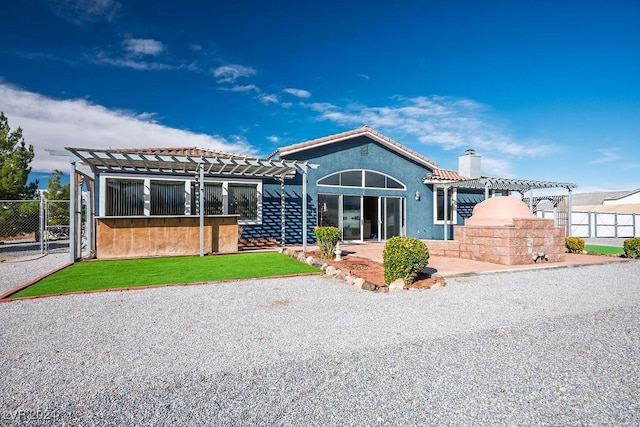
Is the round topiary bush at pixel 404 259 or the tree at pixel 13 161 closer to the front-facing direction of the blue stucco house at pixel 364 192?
the round topiary bush

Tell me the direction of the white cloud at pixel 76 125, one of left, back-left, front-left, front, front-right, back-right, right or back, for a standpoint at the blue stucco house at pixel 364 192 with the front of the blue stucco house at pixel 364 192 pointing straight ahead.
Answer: right

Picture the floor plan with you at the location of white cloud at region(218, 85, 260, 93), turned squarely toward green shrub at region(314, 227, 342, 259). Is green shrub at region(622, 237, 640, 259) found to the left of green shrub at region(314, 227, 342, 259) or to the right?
left

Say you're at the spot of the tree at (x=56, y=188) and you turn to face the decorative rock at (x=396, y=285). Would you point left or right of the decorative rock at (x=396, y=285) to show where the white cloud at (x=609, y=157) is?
left

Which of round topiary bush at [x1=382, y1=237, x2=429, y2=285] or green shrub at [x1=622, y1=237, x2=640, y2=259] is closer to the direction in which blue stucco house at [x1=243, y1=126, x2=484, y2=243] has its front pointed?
the round topiary bush

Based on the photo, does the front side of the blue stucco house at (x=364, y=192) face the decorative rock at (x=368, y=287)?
yes

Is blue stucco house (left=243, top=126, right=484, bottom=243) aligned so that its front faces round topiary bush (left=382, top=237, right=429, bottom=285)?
yes

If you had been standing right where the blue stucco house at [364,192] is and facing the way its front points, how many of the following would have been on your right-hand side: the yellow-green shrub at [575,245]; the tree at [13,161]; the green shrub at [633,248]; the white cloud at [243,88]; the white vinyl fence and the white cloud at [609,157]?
2

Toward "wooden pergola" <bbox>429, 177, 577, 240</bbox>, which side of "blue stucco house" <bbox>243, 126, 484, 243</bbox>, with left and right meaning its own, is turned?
left

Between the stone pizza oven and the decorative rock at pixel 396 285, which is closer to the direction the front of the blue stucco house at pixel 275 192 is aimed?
the decorative rock

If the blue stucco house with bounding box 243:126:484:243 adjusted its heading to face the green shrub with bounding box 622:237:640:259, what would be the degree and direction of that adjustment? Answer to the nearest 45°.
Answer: approximately 45° to its left

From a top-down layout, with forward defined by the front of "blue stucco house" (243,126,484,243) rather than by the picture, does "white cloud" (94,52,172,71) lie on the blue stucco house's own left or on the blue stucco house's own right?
on the blue stucco house's own right

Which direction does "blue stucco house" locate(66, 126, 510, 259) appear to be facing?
toward the camera
